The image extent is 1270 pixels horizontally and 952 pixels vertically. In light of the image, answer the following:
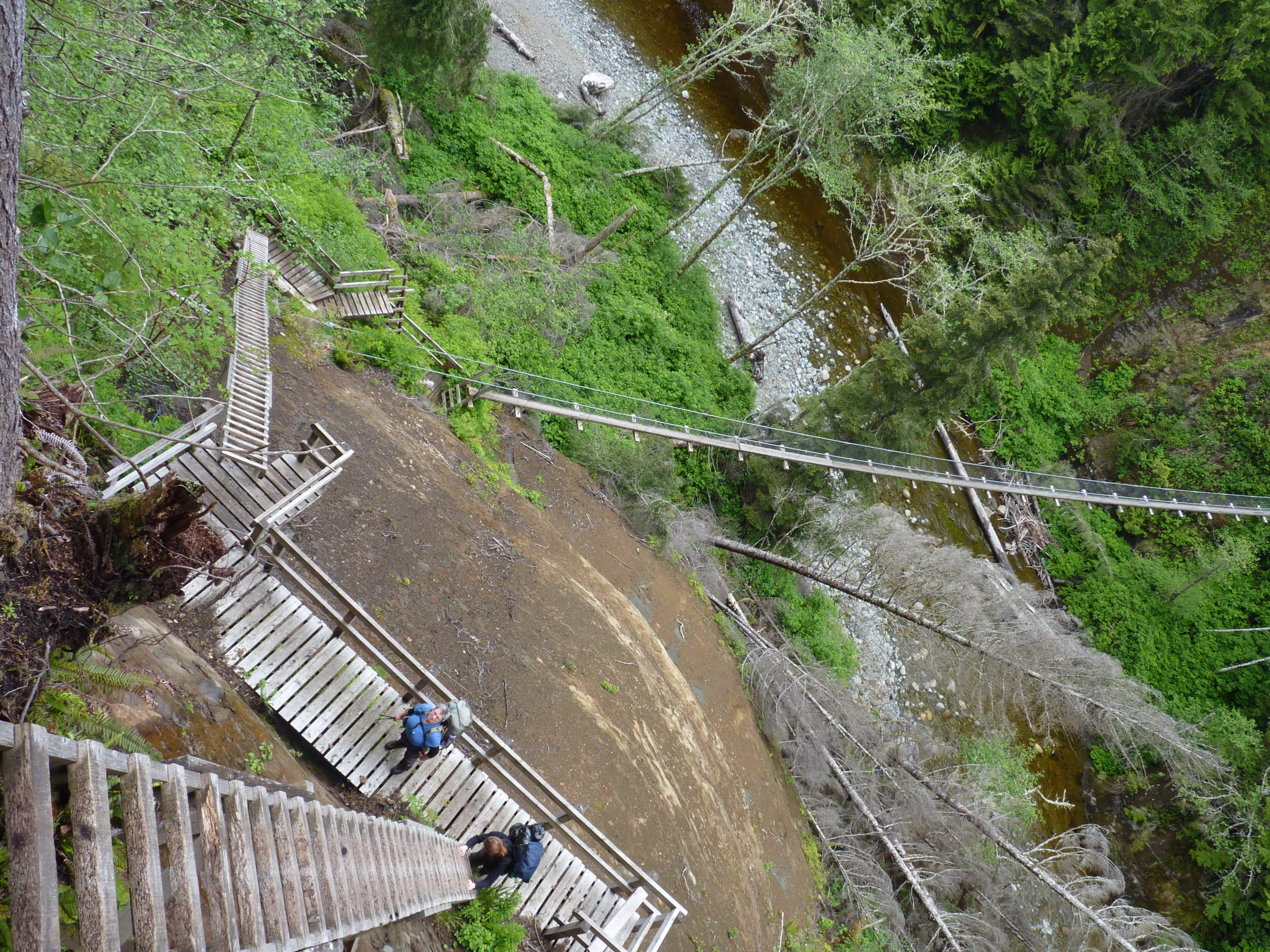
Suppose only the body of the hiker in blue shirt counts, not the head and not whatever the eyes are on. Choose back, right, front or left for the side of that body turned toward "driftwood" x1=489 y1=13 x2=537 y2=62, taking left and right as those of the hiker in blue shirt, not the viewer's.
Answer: right

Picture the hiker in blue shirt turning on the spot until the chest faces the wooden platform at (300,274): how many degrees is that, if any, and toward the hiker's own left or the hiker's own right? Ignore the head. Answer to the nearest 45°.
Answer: approximately 90° to the hiker's own right

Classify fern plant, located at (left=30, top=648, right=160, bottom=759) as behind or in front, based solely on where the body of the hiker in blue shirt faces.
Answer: in front

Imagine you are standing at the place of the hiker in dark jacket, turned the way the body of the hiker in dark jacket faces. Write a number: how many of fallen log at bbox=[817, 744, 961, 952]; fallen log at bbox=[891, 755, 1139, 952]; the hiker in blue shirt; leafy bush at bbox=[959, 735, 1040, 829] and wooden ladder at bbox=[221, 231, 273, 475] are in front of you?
2

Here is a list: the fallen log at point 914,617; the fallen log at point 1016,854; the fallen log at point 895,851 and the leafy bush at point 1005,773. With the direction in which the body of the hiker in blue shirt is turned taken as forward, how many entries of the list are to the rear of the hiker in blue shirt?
4

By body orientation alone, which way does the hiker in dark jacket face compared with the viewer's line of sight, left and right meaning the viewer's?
facing to the left of the viewer

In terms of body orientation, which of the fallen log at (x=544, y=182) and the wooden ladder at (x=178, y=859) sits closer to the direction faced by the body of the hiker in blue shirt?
the wooden ladder

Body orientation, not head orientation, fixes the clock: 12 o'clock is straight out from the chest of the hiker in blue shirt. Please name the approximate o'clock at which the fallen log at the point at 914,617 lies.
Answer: The fallen log is roughly at 6 o'clock from the hiker in blue shirt.

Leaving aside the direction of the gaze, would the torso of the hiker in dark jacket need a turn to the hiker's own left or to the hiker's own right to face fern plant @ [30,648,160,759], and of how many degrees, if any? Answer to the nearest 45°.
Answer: approximately 45° to the hiker's own left

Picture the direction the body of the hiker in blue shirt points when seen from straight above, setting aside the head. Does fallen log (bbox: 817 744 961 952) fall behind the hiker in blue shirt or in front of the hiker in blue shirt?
behind

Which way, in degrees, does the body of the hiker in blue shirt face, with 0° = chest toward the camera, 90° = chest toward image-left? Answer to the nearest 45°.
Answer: approximately 45°

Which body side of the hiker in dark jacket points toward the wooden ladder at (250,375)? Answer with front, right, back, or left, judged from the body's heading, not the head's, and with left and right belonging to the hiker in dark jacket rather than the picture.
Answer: right

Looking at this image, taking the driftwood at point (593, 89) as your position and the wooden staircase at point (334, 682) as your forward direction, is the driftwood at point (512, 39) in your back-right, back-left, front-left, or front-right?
back-right
